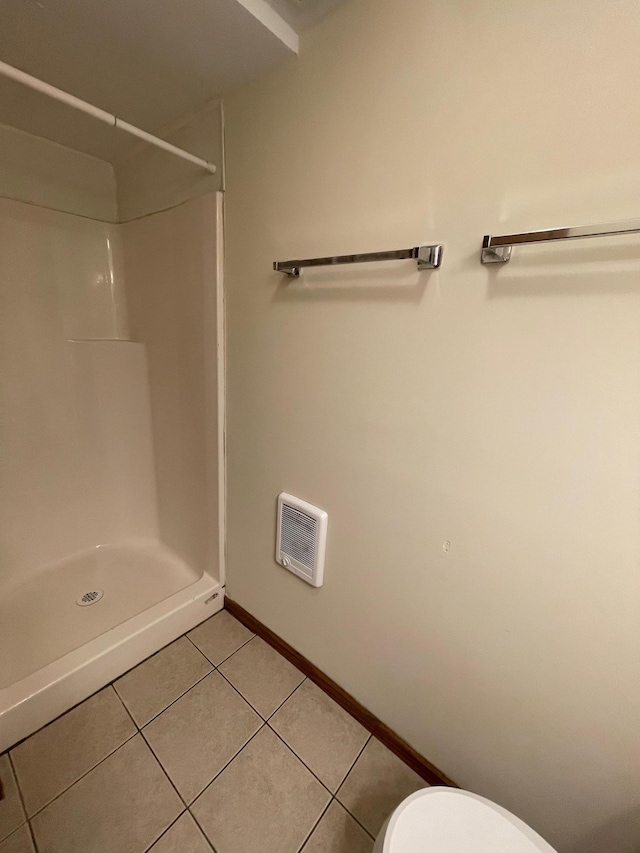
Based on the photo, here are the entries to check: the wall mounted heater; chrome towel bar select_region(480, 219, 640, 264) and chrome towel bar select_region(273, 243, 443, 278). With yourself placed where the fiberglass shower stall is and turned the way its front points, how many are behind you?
0

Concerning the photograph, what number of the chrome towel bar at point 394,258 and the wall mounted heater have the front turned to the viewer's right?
0

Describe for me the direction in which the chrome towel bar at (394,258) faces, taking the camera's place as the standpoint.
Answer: facing the viewer and to the left of the viewer

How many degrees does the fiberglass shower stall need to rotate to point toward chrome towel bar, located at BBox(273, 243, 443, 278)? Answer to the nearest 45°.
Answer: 0° — it already faces it

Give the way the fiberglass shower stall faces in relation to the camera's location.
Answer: facing the viewer and to the right of the viewer

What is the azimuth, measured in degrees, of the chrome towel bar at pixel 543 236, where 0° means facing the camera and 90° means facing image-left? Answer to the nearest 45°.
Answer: approximately 45°

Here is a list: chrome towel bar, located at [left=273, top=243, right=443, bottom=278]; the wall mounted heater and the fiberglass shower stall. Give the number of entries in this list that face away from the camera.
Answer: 0

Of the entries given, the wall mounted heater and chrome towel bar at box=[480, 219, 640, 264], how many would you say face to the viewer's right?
0

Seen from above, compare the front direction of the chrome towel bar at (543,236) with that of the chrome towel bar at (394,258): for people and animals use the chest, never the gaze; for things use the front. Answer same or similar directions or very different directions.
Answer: same or similar directions

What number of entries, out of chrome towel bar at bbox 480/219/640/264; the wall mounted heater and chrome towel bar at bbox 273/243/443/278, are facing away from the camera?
0

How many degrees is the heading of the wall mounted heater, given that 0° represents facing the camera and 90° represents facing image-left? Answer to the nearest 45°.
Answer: approximately 45°
